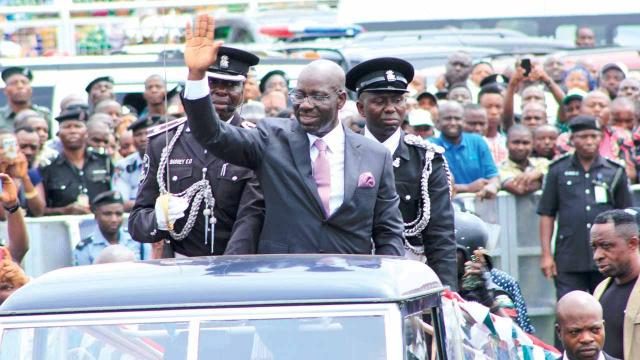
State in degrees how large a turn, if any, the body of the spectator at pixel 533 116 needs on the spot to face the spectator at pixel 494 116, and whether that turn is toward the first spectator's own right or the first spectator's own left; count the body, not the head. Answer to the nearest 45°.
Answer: approximately 90° to the first spectator's own right

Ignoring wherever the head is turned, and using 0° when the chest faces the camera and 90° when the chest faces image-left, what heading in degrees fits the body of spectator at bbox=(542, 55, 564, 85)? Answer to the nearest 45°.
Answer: approximately 0°

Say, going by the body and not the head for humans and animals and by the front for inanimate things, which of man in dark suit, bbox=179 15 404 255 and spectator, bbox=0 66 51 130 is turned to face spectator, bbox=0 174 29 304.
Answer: spectator, bbox=0 66 51 130

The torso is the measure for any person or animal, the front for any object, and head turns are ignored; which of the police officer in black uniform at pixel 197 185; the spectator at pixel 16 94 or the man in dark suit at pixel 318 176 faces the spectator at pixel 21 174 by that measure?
the spectator at pixel 16 94

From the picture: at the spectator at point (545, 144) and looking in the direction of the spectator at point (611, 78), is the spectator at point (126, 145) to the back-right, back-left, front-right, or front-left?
back-left

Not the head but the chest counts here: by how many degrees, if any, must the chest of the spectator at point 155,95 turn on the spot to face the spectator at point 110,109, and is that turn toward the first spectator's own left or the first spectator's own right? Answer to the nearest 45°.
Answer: approximately 90° to the first spectator's own right

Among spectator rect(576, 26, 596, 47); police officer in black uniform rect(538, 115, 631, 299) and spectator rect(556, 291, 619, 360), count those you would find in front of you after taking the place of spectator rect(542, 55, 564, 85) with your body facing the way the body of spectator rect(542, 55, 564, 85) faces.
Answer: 2
